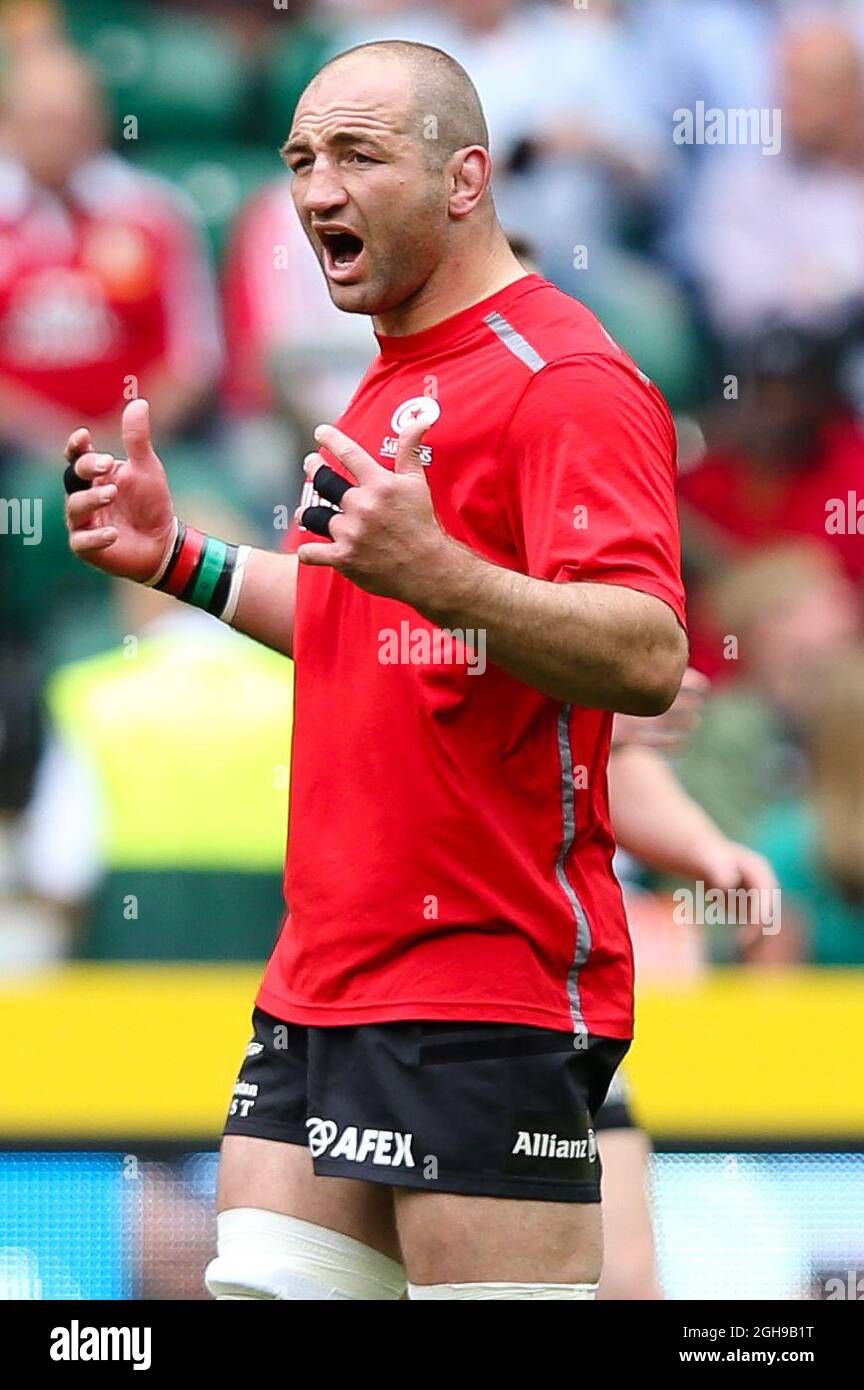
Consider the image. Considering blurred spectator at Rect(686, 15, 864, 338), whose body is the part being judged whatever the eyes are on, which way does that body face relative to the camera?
toward the camera

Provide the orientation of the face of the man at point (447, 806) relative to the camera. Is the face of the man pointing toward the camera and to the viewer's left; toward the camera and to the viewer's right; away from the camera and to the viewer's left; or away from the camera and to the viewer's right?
toward the camera and to the viewer's left

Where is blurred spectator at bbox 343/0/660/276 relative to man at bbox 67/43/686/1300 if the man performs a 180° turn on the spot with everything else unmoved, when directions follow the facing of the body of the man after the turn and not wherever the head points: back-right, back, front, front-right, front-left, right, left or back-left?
front-left

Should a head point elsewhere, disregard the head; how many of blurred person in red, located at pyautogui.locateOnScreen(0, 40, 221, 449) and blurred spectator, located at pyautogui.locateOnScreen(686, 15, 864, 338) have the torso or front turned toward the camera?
2

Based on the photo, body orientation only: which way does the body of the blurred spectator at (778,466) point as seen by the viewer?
toward the camera

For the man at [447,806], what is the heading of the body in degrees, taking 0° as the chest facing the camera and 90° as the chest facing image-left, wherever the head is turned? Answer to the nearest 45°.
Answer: approximately 45°

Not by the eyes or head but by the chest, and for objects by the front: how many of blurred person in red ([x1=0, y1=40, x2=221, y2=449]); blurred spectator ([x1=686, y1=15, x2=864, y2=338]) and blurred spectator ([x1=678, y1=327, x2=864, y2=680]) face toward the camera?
3

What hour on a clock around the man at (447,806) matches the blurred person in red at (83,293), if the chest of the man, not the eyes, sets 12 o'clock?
The blurred person in red is roughly at 4 o'clock from the man.
